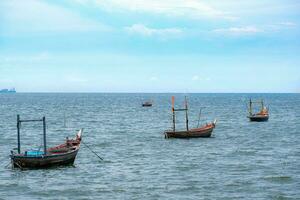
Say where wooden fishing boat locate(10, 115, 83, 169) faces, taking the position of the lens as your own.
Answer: facing away from the viewer and to the right of the viewer
